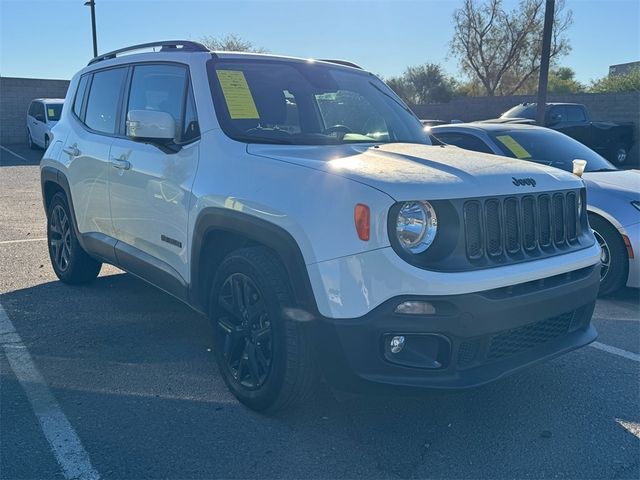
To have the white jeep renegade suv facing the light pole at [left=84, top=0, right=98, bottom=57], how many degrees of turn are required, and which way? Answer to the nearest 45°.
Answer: approximately 135° to its left

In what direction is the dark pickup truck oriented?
to the viewer's left

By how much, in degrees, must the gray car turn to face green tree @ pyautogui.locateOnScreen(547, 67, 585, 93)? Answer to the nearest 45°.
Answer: approximately 135° to its left

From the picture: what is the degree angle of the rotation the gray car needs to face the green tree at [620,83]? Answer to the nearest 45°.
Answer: approximately 135° to its left

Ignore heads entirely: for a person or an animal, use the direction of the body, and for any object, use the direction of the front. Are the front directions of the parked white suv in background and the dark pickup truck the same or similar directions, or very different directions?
very different directions

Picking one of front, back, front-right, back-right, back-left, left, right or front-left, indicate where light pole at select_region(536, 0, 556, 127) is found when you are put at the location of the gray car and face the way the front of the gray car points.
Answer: back-left

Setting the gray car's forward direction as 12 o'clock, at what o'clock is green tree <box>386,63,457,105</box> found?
The green tree is roughly at 7 o'clock from the gray car.

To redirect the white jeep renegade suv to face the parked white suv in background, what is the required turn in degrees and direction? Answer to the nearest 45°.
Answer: approximately 180°

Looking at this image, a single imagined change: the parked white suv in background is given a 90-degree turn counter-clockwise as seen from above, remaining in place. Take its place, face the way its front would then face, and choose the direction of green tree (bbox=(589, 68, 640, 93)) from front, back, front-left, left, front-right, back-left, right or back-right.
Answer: front-right

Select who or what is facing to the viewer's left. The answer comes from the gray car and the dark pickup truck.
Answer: the dark pickup truck

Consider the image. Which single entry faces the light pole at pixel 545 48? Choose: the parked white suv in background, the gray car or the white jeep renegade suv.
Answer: the parked white suv in background

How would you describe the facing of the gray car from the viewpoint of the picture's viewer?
facing the viewer and to the right of the viewer

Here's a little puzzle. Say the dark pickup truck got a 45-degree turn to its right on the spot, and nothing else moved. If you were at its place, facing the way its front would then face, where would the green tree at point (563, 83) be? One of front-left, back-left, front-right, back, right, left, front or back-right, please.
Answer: front-right
